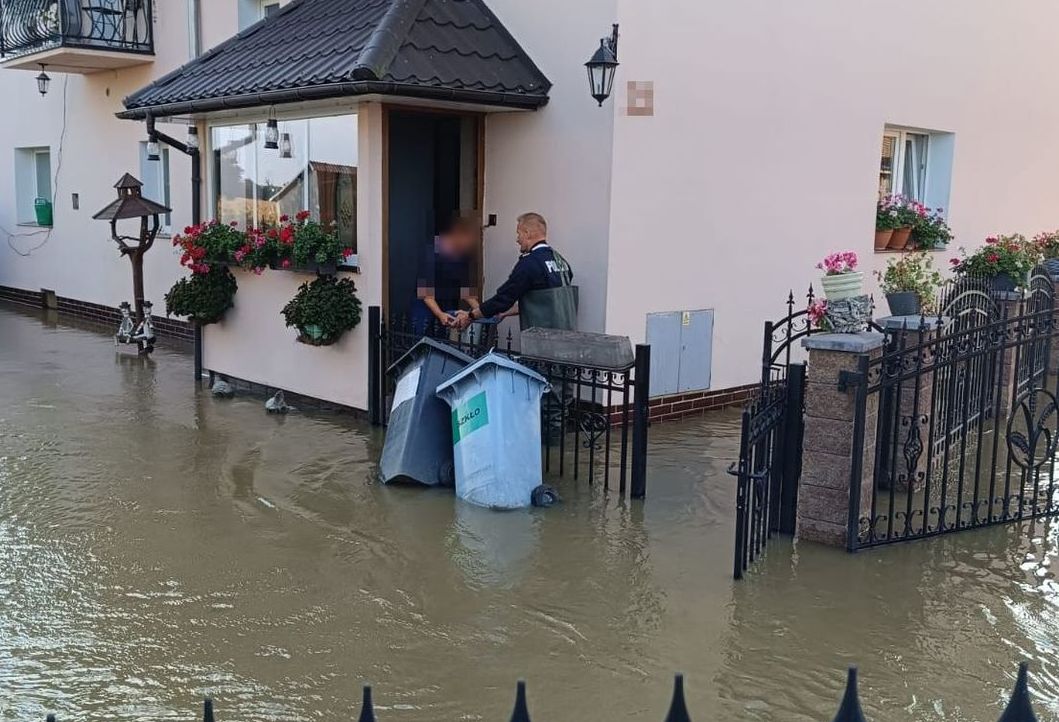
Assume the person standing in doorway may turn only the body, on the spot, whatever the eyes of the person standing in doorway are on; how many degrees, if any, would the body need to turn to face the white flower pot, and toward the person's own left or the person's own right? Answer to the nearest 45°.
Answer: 0° — they already face it

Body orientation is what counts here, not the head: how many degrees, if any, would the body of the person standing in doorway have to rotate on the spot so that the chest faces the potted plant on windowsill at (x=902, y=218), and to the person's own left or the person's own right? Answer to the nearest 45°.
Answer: approximately 90° to the person's own left

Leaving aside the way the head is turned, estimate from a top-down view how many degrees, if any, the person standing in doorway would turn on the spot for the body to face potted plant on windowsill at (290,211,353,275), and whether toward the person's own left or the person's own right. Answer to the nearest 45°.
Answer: approximately 135° to the person's own right

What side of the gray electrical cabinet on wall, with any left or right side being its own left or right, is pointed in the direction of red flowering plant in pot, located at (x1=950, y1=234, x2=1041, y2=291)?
left

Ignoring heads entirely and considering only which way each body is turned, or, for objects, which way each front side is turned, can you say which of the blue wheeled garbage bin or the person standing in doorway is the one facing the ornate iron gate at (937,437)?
the person standing in doorway

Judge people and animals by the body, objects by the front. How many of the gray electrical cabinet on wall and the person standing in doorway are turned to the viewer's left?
0

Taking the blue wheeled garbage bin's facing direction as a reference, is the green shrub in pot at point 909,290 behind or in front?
behind

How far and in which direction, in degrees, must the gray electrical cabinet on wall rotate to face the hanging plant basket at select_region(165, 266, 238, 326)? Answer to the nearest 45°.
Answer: approximately 135° to its right

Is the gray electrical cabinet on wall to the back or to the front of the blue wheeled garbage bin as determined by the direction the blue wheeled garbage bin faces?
to the back

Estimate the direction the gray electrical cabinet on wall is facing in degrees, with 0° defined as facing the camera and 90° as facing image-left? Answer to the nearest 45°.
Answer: approximately 315°

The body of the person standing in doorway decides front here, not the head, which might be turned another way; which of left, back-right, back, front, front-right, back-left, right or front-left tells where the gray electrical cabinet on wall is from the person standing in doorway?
front-left
